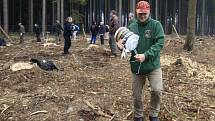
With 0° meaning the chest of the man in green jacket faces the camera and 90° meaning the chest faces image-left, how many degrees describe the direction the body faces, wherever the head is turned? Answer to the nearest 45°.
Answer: approximately 0°

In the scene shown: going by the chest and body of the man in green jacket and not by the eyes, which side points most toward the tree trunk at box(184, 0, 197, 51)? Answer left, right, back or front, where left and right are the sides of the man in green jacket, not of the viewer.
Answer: back
